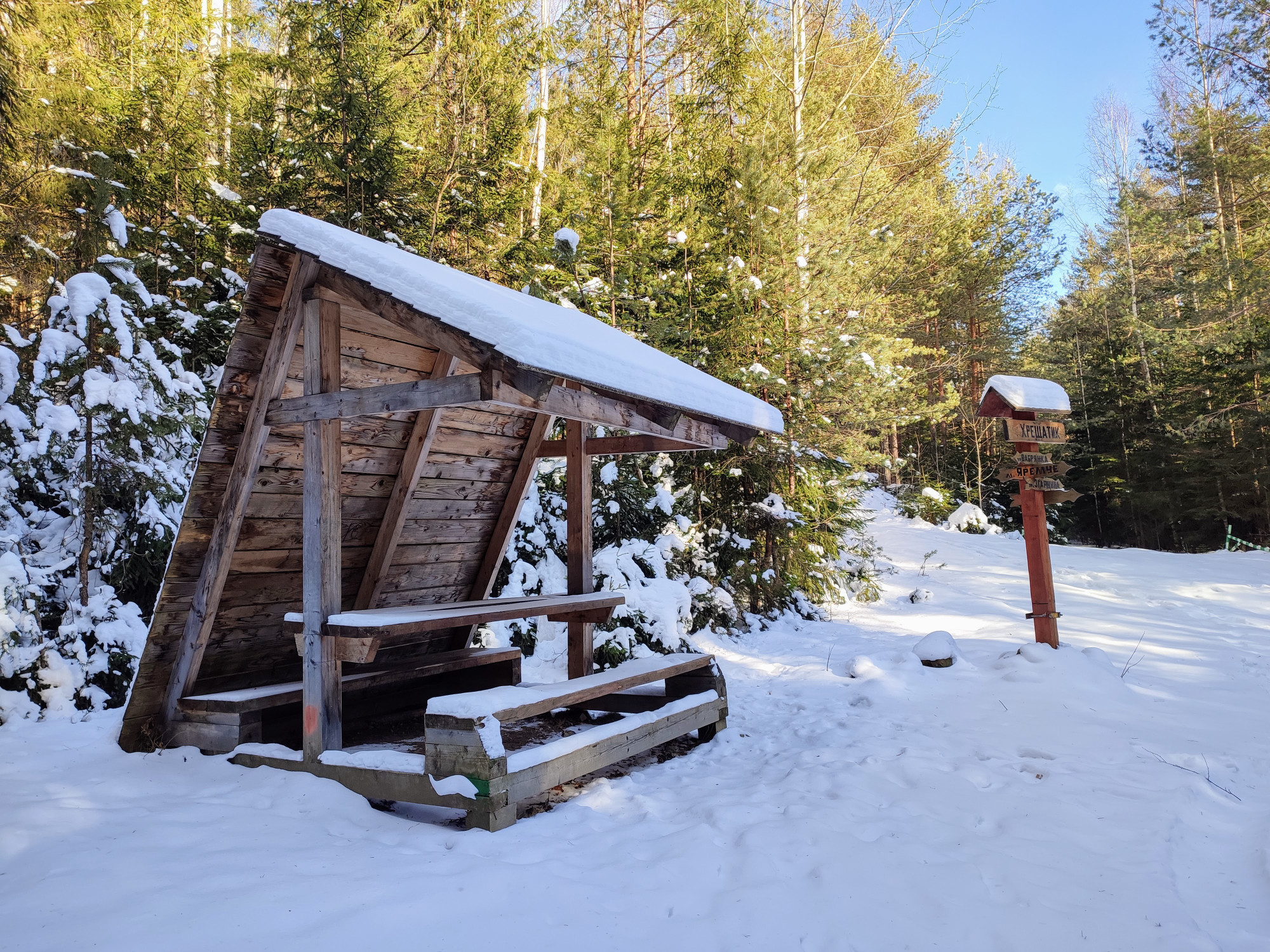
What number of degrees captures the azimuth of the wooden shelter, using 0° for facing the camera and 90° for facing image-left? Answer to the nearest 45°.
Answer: approximately 315°

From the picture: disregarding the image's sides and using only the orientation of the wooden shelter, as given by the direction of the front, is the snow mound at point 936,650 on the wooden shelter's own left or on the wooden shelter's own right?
on the wooden shelter's own left

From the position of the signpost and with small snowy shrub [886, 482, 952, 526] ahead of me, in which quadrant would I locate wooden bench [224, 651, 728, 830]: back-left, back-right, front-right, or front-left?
back-left

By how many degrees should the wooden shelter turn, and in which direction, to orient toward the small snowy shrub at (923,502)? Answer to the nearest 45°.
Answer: approximately 90° to its left

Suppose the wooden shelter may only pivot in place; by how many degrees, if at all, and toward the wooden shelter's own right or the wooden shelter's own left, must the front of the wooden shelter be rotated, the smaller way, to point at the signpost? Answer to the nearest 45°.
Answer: approximately 45° to the wooden shelter's own left
